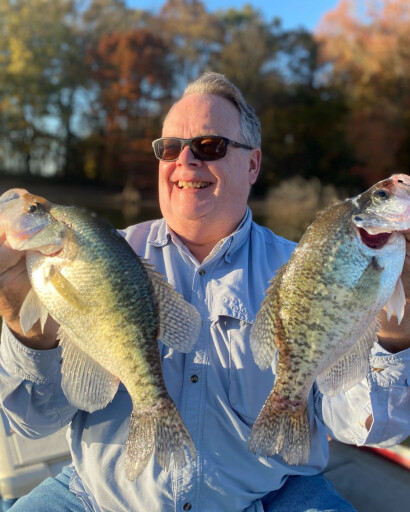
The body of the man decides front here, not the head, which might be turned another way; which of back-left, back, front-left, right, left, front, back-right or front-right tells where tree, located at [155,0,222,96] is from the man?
back

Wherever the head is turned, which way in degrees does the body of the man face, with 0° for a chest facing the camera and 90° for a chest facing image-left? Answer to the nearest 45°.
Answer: approximately 0°

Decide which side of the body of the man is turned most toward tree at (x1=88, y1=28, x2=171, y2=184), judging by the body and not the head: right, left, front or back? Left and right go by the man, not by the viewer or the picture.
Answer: back

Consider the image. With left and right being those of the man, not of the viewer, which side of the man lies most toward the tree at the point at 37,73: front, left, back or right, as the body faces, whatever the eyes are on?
back

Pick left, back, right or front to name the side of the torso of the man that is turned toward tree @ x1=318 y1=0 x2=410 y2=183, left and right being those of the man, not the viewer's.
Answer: back
